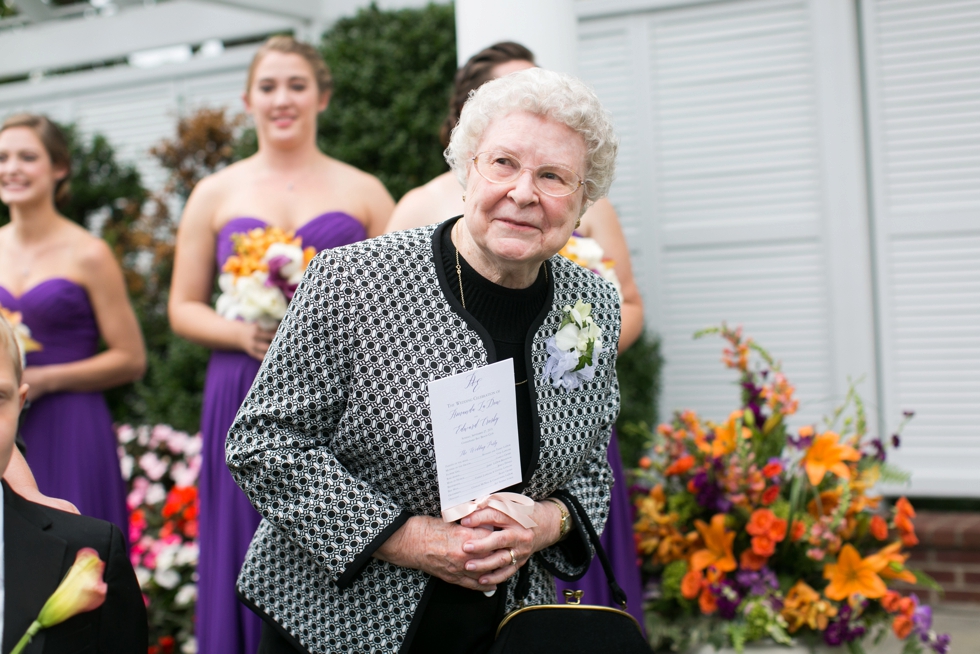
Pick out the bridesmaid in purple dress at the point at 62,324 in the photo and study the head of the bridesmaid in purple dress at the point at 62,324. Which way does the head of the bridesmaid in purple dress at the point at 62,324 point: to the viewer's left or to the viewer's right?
to the viewer's left

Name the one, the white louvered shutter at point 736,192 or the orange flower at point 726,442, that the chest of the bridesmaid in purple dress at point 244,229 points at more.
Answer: the orange flower

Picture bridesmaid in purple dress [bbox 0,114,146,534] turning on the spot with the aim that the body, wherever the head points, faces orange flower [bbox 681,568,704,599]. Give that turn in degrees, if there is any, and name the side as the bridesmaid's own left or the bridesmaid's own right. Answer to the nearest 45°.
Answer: approximately 90° to the bridesmaid's own left

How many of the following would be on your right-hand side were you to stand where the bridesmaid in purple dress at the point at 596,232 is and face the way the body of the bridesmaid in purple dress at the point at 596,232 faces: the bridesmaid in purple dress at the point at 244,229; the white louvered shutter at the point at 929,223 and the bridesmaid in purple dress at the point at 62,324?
2

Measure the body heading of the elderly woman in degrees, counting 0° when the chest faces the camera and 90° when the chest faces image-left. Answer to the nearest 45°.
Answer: approximately 315°

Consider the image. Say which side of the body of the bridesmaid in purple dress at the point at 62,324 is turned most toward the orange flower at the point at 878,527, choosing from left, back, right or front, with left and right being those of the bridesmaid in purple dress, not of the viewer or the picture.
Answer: left
